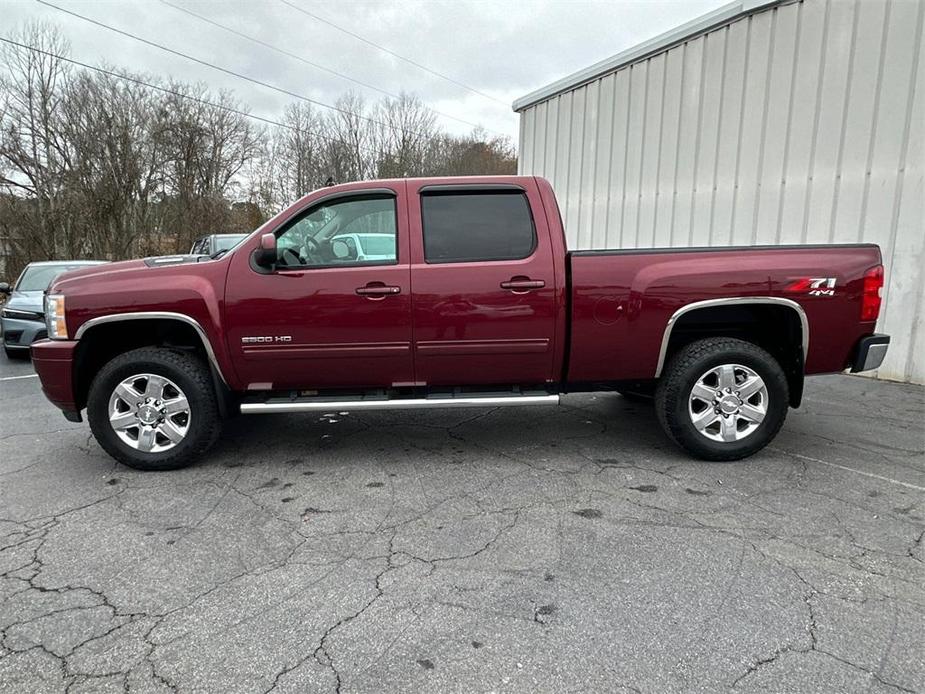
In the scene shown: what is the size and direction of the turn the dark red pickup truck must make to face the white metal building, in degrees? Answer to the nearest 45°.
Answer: approximately 135° to its right

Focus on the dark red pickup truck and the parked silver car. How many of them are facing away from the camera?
0

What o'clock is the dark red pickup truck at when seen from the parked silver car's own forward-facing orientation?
The dark red pickup truck is roughly at 10 o'clock from the parked silver car.

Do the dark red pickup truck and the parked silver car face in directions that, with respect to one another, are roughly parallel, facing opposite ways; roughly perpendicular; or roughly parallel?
roughly perpendicular

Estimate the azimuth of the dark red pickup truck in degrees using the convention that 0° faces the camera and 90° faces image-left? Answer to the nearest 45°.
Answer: approximately 90°

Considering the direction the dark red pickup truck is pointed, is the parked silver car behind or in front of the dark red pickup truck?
in front

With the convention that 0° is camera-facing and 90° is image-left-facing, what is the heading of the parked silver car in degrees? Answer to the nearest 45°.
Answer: approximately 45°
